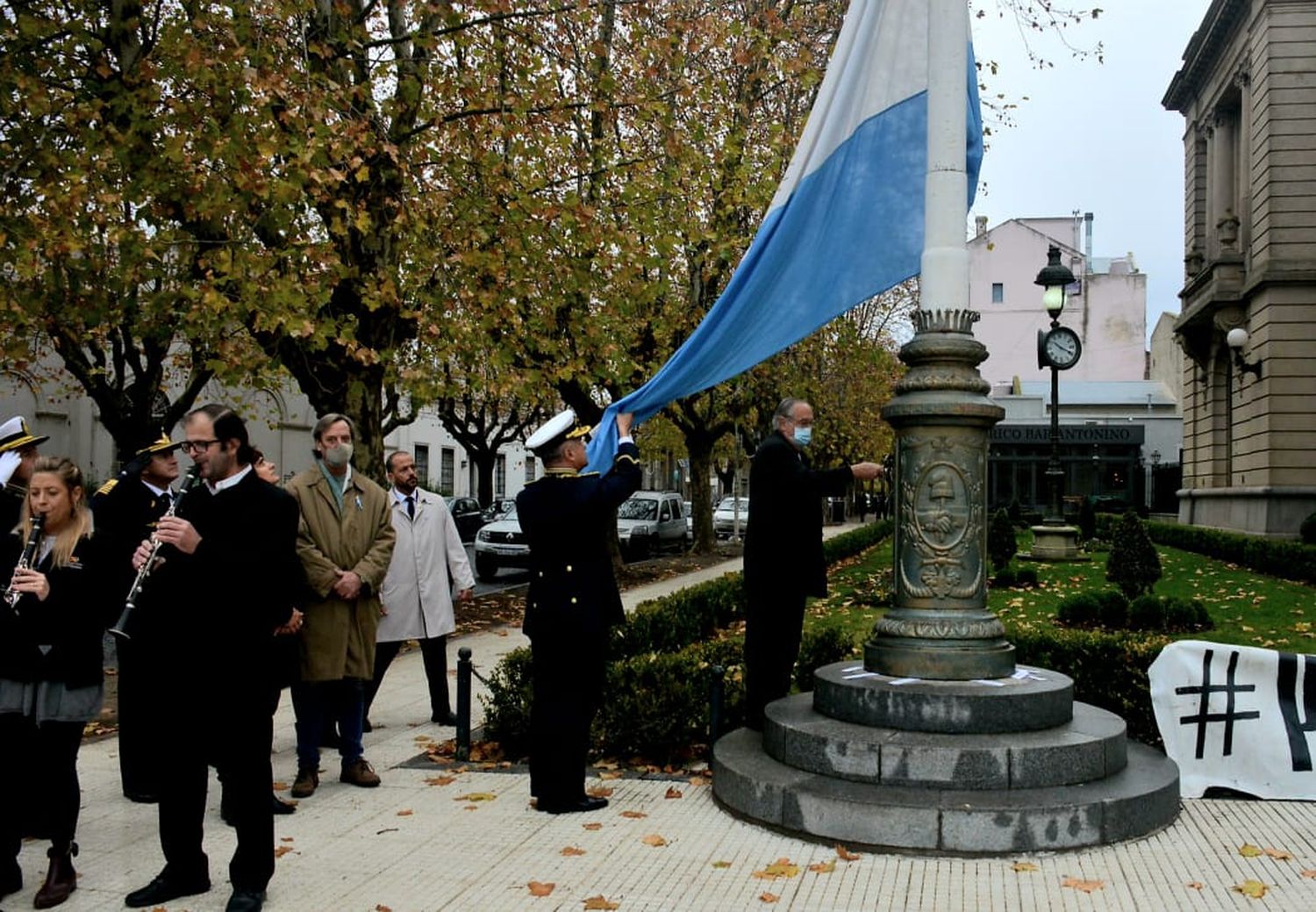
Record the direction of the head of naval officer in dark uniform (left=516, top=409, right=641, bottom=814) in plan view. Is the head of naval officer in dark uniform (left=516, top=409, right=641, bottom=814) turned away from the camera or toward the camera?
away from the camera

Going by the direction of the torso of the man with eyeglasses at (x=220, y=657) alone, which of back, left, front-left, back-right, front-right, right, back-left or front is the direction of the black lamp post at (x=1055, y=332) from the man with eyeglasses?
back

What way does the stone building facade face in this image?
to the viewer's left

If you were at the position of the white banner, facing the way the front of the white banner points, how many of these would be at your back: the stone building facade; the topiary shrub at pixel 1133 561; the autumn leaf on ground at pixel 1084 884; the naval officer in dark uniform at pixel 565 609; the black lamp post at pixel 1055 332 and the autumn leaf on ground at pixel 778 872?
3

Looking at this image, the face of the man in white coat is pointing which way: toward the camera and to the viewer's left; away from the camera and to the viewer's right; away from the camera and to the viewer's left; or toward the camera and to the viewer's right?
toward the camera and to the viewer's right

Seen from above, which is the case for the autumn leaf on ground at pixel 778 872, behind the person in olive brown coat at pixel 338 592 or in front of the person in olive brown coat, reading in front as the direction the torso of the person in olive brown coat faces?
in front

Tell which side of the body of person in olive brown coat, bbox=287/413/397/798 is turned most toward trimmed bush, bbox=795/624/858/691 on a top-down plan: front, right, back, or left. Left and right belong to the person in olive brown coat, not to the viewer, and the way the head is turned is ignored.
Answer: left

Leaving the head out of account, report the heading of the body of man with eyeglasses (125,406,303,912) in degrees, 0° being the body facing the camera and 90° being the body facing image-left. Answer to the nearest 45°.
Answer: approximately 45°

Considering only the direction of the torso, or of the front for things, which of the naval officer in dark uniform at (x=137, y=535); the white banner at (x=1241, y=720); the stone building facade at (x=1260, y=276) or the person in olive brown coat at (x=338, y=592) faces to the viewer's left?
the stone building facade

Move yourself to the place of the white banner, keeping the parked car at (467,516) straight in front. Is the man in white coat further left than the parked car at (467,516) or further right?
left
